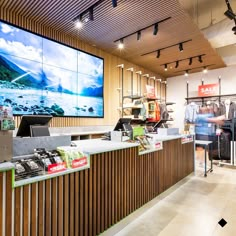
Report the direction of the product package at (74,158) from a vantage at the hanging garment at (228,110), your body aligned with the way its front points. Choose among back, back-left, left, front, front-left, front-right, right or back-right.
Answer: front

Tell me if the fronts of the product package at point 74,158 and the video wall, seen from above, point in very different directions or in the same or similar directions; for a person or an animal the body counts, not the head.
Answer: same or similar directions

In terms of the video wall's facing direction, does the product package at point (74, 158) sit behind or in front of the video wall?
in front

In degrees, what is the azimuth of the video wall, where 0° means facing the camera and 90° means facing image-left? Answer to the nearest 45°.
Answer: approximately 315°

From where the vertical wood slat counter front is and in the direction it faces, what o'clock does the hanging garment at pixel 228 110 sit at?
The hanging garment is roughly at 9 o'clock from the vertical wood slat counter front.

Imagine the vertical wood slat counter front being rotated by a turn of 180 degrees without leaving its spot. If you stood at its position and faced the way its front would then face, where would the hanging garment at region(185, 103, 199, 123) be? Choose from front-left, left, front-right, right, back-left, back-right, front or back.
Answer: right

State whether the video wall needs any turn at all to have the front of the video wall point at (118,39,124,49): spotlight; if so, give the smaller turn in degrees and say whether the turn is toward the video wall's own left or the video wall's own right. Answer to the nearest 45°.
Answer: approximately 45° to the video wall's own left

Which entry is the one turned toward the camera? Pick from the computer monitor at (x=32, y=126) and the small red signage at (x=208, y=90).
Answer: the small red signage

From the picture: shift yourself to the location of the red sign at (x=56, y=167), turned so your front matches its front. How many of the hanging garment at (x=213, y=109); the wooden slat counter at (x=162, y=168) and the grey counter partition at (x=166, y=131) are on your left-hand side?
3

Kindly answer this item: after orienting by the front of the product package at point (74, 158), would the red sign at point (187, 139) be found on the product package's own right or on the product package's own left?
on the product package's own left

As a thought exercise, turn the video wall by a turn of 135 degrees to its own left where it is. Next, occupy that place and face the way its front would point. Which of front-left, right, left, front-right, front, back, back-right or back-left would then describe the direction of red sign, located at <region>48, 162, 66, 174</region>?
back
